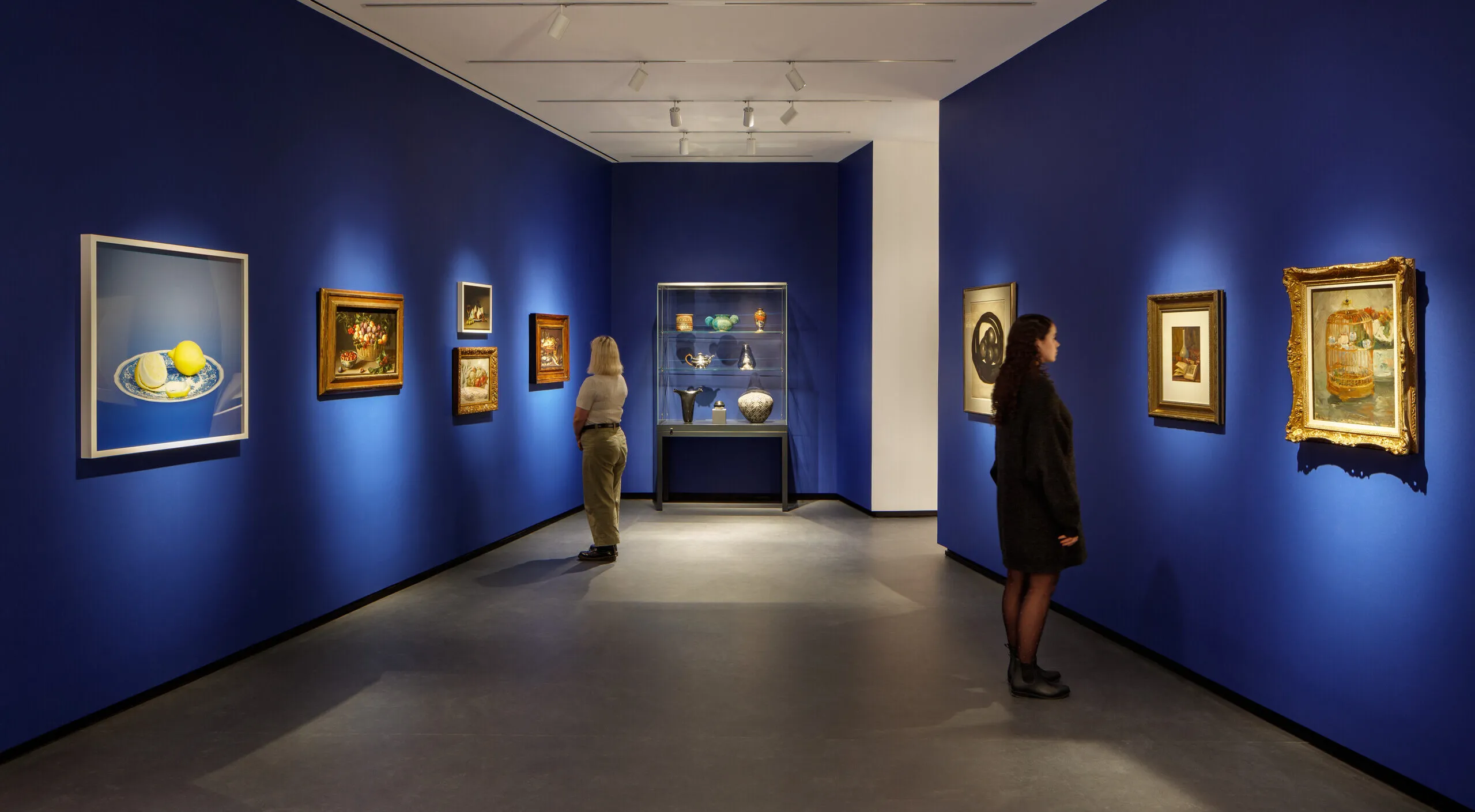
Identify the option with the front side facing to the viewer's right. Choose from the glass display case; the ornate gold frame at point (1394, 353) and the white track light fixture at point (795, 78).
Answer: the white track light fixture

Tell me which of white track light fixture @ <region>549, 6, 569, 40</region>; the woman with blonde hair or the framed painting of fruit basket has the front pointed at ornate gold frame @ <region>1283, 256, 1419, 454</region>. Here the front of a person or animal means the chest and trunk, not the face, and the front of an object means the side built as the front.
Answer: the framed painting of fruit basket

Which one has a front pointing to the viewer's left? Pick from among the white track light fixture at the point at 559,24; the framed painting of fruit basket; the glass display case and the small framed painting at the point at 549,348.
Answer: the white track light fixture

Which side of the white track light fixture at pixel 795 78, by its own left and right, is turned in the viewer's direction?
right

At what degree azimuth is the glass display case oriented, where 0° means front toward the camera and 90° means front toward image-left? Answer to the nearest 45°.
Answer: approximately 0°

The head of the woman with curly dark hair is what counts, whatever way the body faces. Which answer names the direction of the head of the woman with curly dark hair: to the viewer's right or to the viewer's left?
to the viewer's right

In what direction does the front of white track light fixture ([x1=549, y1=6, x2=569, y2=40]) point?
to the viewer's left

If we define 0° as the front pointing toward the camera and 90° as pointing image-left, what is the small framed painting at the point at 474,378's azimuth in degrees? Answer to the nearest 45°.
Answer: approximately 315°
